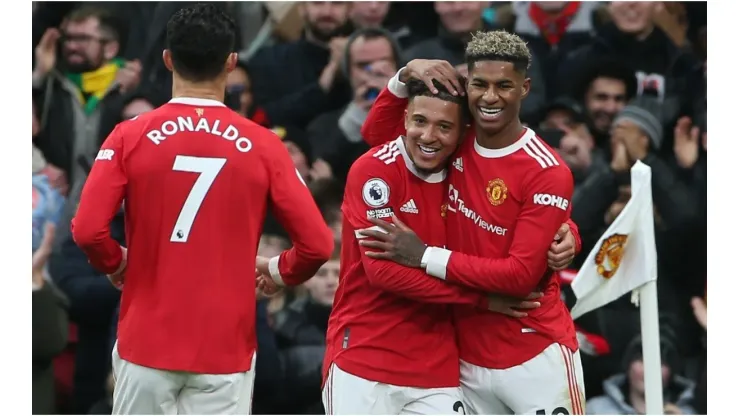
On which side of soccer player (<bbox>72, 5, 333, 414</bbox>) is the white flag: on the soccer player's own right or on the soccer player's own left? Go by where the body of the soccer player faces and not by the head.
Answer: on the soccer player's own right

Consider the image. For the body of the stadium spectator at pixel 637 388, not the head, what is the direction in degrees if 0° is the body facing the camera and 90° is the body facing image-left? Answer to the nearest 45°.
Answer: approximately 0°

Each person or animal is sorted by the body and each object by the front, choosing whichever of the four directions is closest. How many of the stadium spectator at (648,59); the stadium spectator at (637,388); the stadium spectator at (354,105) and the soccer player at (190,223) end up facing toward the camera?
3

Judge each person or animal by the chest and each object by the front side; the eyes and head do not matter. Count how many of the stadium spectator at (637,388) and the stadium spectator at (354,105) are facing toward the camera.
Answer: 2

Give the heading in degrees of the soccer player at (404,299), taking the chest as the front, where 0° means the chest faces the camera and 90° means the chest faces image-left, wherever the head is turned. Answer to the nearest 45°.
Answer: approximately 315°

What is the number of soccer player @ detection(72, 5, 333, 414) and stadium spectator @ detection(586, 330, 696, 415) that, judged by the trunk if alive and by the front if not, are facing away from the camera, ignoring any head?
1

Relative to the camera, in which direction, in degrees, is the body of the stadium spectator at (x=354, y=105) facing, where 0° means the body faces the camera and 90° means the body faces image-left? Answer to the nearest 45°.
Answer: approximately 0°

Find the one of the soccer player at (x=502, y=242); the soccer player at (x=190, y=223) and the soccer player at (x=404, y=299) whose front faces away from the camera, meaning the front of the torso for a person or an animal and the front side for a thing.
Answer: the soccer player at (x=190, y=223)

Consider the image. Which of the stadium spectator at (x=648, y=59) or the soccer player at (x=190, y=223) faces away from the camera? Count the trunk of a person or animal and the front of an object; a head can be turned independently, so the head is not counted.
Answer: the soccer player

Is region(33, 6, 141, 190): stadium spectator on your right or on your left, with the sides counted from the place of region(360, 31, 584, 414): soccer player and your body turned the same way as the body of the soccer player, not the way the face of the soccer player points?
on your right

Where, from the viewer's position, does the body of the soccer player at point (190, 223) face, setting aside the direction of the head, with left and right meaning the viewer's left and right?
facing away from the viewer

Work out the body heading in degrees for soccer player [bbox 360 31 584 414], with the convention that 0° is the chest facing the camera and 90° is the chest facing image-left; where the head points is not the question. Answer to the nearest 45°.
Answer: approximately 45°
